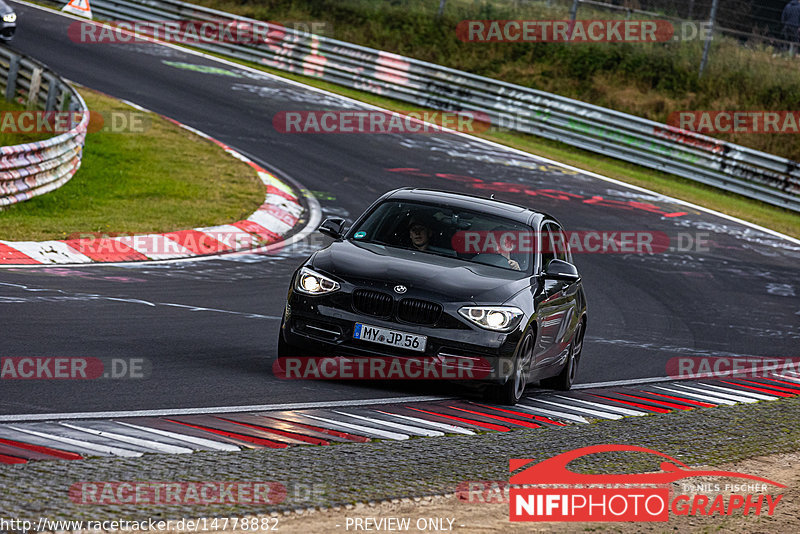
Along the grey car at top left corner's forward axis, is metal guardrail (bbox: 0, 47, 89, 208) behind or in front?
in front

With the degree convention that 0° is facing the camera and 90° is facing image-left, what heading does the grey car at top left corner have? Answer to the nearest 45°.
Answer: approximately 315°

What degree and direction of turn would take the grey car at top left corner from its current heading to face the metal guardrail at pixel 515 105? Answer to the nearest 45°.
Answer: approximately 45° to its left

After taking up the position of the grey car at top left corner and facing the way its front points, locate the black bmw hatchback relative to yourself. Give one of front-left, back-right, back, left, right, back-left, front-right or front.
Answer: front-right

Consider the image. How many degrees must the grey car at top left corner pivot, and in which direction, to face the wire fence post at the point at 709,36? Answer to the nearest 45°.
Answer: approximately 45° to its left

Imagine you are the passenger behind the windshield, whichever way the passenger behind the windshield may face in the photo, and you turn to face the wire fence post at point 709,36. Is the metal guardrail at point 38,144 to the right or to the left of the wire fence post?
left
